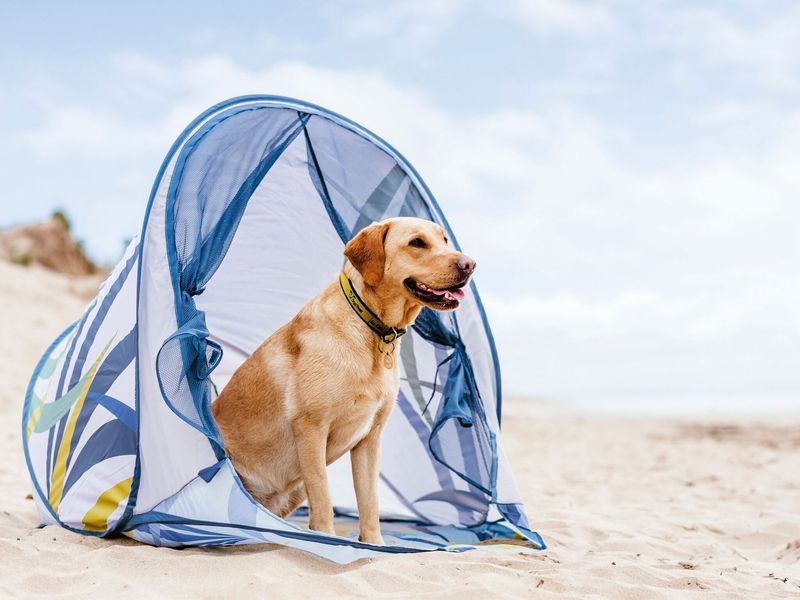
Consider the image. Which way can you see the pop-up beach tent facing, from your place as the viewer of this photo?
facing the viewer and to the right of the viewer

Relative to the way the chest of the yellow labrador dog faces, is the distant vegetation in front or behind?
behind

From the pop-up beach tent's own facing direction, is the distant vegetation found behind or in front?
behind
